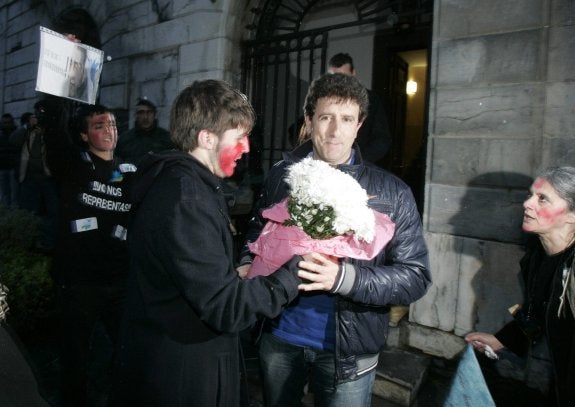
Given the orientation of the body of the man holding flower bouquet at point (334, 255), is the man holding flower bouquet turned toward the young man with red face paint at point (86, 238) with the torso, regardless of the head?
no

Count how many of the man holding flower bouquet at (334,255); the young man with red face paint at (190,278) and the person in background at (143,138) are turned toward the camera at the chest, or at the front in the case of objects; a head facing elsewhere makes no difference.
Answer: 2

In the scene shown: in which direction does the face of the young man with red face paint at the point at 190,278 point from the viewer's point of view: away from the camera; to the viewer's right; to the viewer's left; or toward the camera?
to the viewer's right

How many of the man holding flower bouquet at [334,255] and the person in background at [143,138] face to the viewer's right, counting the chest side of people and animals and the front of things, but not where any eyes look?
0

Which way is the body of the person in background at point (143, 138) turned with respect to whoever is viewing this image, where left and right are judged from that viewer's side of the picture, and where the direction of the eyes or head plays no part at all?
facing the viewer

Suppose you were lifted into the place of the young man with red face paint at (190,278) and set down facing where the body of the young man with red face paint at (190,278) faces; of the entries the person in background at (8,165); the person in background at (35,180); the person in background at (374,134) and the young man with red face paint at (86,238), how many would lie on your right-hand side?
0

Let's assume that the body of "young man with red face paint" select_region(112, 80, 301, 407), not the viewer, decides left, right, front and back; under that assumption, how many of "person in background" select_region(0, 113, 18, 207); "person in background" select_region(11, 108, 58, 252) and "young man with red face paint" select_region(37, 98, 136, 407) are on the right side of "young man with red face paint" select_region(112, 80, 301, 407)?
0

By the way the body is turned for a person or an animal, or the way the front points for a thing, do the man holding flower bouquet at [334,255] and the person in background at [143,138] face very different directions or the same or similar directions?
same or similar directions

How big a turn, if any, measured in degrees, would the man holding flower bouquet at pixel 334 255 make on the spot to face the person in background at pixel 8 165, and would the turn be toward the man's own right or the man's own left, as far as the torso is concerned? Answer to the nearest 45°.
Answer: approximately 135° to the man's own right

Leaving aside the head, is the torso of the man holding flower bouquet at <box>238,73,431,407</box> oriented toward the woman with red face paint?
no

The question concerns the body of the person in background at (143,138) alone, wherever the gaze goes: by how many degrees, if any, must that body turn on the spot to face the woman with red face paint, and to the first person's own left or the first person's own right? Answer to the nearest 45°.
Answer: approximately 45° to the first person's own left

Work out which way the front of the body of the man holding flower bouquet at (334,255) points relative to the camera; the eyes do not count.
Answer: toward the camera

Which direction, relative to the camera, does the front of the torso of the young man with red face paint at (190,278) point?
to the viewer's right

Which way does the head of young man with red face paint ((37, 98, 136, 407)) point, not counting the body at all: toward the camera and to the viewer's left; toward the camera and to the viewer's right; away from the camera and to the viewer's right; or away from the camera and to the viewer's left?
toward the camera and to the viewer's right

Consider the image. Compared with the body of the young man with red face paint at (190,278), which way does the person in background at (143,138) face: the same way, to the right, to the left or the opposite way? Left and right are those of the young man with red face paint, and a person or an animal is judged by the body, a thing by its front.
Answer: to the right

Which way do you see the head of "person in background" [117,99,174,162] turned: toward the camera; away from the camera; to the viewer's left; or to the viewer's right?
toward the camera
